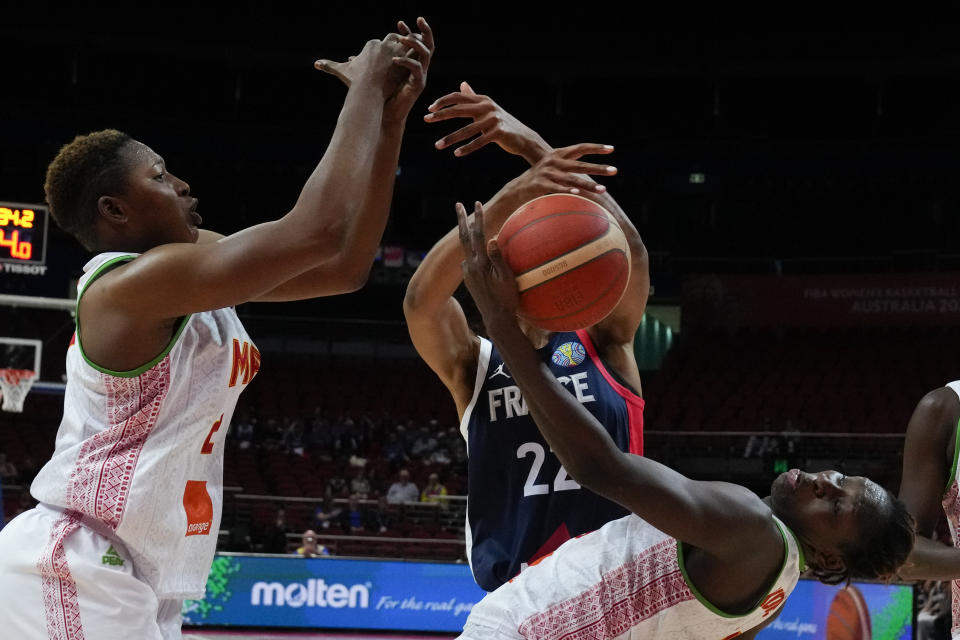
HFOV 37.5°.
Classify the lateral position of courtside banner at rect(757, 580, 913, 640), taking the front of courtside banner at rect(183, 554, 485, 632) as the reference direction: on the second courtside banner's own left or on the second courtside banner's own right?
on the second courtside banner's own left

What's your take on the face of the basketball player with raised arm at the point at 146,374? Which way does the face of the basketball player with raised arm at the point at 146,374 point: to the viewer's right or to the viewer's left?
to the viewer's right

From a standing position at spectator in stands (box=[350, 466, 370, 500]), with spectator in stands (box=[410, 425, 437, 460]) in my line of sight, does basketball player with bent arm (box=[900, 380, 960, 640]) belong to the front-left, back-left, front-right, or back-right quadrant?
back-right

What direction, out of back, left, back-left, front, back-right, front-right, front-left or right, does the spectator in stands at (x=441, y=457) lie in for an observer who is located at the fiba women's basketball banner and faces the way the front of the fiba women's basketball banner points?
front-right

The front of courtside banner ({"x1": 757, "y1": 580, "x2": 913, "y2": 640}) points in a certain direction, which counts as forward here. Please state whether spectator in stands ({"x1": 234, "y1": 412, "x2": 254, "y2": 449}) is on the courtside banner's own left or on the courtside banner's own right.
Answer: on the courtside banner's own right

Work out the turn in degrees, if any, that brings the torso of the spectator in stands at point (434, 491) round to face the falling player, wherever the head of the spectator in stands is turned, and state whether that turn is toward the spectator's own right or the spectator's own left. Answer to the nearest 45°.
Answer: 0° — they already face them

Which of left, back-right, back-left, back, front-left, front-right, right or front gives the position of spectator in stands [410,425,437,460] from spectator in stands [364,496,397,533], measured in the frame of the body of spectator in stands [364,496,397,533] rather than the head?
back

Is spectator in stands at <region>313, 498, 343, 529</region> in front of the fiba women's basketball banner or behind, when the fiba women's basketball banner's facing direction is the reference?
in front

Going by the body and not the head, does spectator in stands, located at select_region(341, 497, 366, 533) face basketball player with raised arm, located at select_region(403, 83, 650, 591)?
yes

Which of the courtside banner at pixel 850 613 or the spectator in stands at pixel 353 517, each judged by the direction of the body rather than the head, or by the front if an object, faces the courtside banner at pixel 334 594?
the spectator in stands

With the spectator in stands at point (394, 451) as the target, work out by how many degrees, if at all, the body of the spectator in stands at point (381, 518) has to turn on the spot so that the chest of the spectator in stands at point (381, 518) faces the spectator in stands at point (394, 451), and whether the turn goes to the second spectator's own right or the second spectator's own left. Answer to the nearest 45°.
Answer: approximately 180°

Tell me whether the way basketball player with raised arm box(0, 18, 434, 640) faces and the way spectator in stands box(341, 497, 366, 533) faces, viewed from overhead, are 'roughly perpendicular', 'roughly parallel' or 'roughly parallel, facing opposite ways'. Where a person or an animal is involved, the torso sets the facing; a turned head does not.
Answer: roughly perpendicular

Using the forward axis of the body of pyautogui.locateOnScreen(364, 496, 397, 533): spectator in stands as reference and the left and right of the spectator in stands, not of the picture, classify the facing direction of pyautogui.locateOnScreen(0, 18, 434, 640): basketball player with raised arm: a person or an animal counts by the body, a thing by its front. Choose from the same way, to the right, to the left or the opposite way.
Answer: to the left
